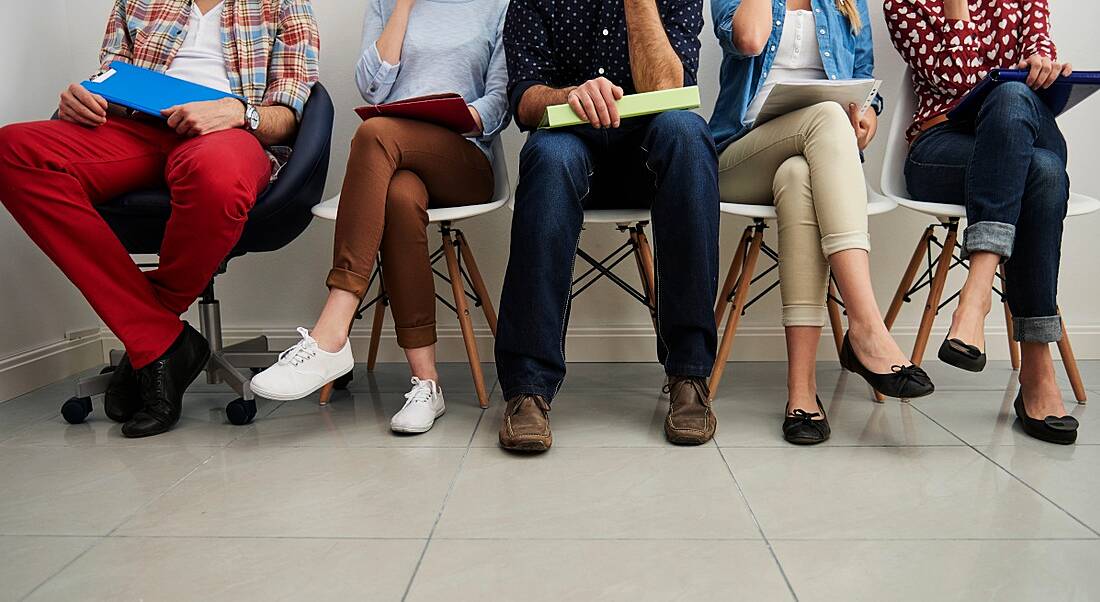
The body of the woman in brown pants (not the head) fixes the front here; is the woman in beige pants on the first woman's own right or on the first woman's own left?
on the first woman's own left

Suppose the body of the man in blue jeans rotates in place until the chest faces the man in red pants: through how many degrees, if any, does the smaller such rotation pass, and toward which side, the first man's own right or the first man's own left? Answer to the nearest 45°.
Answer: approximately 90° to the first man's own right

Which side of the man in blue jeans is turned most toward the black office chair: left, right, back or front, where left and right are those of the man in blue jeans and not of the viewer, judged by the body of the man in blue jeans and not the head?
right

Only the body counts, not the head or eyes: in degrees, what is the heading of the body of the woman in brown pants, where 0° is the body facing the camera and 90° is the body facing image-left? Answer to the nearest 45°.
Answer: approximately 45°

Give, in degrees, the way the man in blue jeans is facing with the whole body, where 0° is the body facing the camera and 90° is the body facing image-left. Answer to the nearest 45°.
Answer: approximately 0°

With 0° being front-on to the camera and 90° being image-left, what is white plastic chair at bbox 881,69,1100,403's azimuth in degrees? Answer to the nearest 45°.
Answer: approximately 315°
